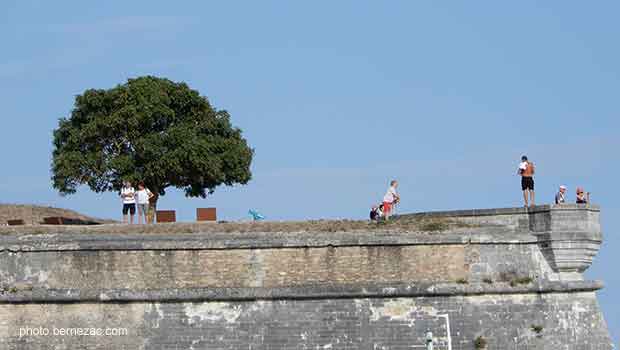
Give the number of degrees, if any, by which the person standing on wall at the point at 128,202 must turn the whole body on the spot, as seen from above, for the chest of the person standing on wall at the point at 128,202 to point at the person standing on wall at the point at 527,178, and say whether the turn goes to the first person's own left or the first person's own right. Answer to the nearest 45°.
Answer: approximately 90° to the first person's own left

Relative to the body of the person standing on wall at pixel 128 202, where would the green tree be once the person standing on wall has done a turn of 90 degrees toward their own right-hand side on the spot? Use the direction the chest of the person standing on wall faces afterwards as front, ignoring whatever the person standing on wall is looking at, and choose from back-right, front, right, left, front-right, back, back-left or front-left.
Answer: right

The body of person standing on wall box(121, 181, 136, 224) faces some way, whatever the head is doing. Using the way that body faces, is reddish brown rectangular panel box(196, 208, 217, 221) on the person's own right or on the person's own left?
on the person's own left

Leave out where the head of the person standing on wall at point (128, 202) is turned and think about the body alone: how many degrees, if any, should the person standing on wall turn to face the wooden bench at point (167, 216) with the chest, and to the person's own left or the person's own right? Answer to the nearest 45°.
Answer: approximately 135° to the person's own left

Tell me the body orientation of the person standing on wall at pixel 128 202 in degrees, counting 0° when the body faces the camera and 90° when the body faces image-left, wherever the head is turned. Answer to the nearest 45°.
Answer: approximately 0°

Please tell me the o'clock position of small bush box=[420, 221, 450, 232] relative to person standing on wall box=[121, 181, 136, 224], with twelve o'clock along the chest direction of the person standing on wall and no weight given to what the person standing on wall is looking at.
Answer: The small bush is roughly at 10 o'clock from the person standing on wall.
